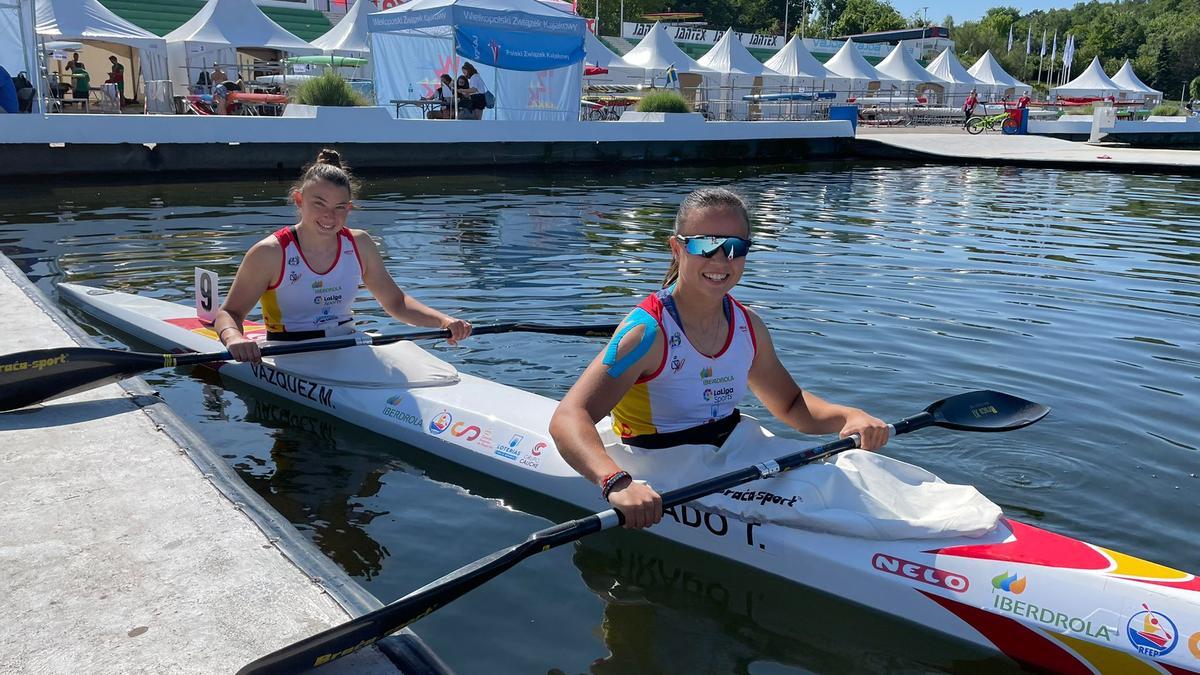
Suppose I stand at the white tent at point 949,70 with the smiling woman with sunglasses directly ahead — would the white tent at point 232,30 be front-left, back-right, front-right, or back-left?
front-right

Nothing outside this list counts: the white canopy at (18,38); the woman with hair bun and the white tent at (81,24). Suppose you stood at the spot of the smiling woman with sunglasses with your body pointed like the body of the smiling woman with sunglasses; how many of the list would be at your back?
3

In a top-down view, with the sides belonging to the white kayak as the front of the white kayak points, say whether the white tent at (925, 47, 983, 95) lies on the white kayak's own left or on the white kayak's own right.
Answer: on the white kayak's own left

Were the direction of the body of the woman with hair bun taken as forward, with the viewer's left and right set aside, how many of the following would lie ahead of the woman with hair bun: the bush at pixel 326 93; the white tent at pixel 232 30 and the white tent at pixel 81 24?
0

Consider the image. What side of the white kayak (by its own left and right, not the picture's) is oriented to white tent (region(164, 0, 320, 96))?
back

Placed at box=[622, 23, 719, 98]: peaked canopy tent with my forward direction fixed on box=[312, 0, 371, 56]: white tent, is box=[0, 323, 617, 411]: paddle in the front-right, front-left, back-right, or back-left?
front-left

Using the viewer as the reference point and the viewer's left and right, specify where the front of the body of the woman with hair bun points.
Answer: facing the viewer and to the right of the viewer

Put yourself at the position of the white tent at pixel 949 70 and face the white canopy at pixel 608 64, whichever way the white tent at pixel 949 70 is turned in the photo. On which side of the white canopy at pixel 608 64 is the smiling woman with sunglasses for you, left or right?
left

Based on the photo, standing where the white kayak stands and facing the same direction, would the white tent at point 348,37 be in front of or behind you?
behind

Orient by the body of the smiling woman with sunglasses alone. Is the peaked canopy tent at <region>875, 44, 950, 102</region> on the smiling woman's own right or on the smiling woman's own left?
on the smiling woman's own left

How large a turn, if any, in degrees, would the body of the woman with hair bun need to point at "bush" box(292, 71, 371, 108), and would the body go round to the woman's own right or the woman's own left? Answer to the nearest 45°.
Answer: approximately 135° to the woman's own left

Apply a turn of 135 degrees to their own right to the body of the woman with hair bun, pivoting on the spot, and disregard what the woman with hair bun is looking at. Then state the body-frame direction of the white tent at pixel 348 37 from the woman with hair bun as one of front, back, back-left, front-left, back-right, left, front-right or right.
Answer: right

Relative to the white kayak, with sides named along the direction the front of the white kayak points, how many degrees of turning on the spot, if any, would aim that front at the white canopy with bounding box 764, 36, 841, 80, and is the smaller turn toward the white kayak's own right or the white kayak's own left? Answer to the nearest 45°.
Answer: approximately 135° to the white kayak's own left

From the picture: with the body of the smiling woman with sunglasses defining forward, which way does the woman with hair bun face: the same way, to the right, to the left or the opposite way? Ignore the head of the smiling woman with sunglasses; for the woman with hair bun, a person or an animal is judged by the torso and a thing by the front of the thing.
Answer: the same way

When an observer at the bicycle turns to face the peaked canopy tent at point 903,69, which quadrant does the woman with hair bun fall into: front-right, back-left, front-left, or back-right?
back-left

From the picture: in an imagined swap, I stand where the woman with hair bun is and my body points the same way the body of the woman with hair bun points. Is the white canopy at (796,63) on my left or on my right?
on my left

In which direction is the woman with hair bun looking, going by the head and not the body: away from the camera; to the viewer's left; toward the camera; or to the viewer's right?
toward the camera
